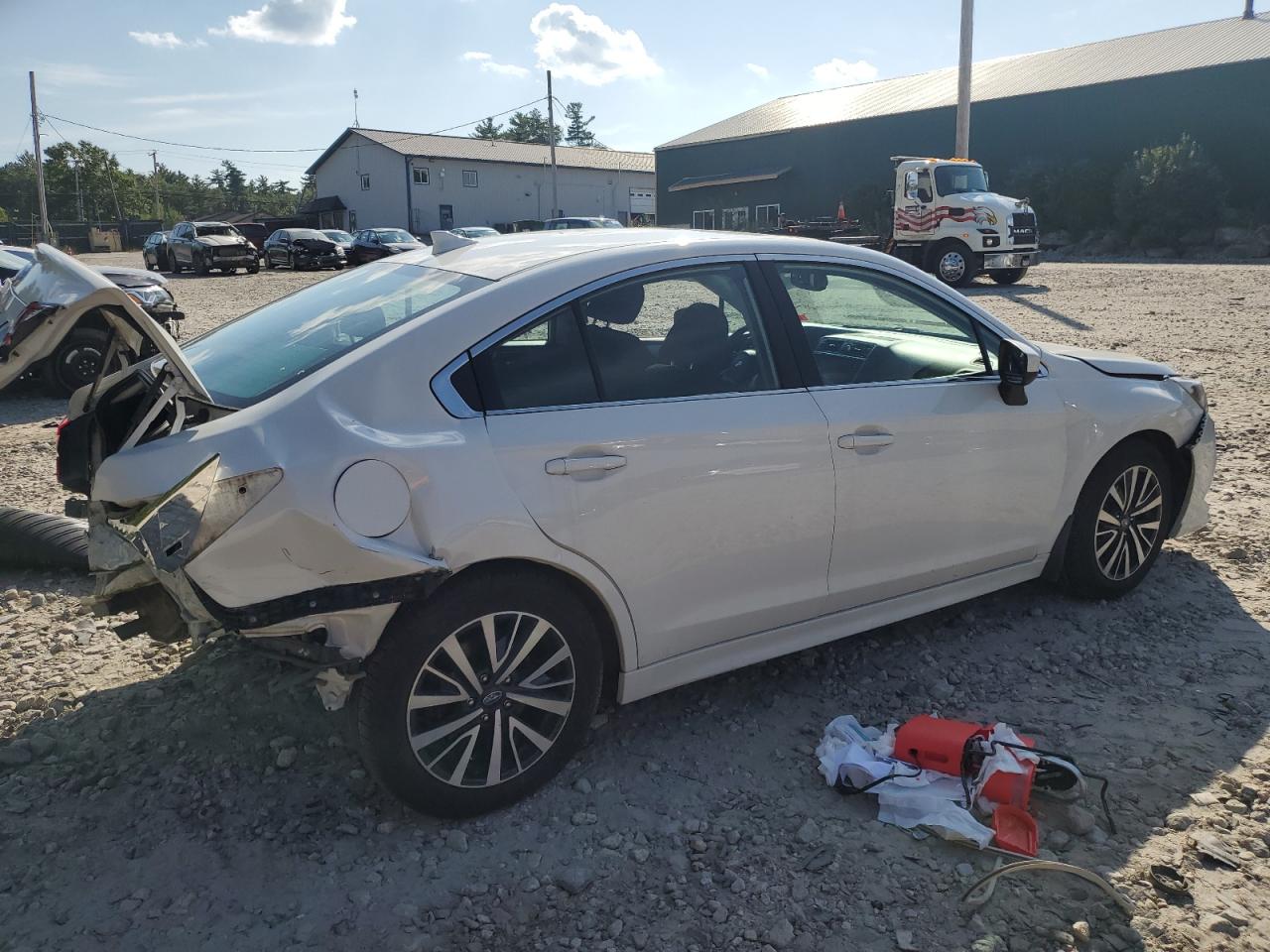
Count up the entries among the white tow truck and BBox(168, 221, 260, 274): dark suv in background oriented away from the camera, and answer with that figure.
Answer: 0

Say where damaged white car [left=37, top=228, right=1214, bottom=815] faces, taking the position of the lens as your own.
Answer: facing away from the viewer and to the right of the viewer

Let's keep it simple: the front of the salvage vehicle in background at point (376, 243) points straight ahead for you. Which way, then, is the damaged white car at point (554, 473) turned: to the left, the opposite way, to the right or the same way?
to the left

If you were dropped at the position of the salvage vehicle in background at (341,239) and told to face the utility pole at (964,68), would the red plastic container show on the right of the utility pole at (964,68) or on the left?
right

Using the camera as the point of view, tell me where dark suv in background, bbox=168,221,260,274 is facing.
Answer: facing the viewer and to the right of the viewer

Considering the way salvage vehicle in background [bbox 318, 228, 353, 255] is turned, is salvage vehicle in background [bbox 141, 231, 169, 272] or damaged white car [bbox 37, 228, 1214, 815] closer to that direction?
the damaged white car

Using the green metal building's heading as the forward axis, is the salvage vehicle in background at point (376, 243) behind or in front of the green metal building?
in front

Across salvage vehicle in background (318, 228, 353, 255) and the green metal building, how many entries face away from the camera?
0

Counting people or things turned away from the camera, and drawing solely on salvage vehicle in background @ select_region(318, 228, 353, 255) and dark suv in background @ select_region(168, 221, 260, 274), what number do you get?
0

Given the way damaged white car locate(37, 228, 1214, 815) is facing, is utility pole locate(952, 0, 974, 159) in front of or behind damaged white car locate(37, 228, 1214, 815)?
in front

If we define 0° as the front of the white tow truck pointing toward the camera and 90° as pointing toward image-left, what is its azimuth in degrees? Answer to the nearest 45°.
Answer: approximately 315°
